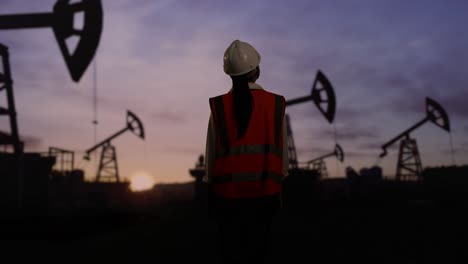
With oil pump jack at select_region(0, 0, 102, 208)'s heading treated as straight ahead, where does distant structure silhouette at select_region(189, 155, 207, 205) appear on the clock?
The distant structure silhouette is roughly at 10 o'clock from the oil pump jack.

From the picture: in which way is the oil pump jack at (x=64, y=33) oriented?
to the viewer's right
